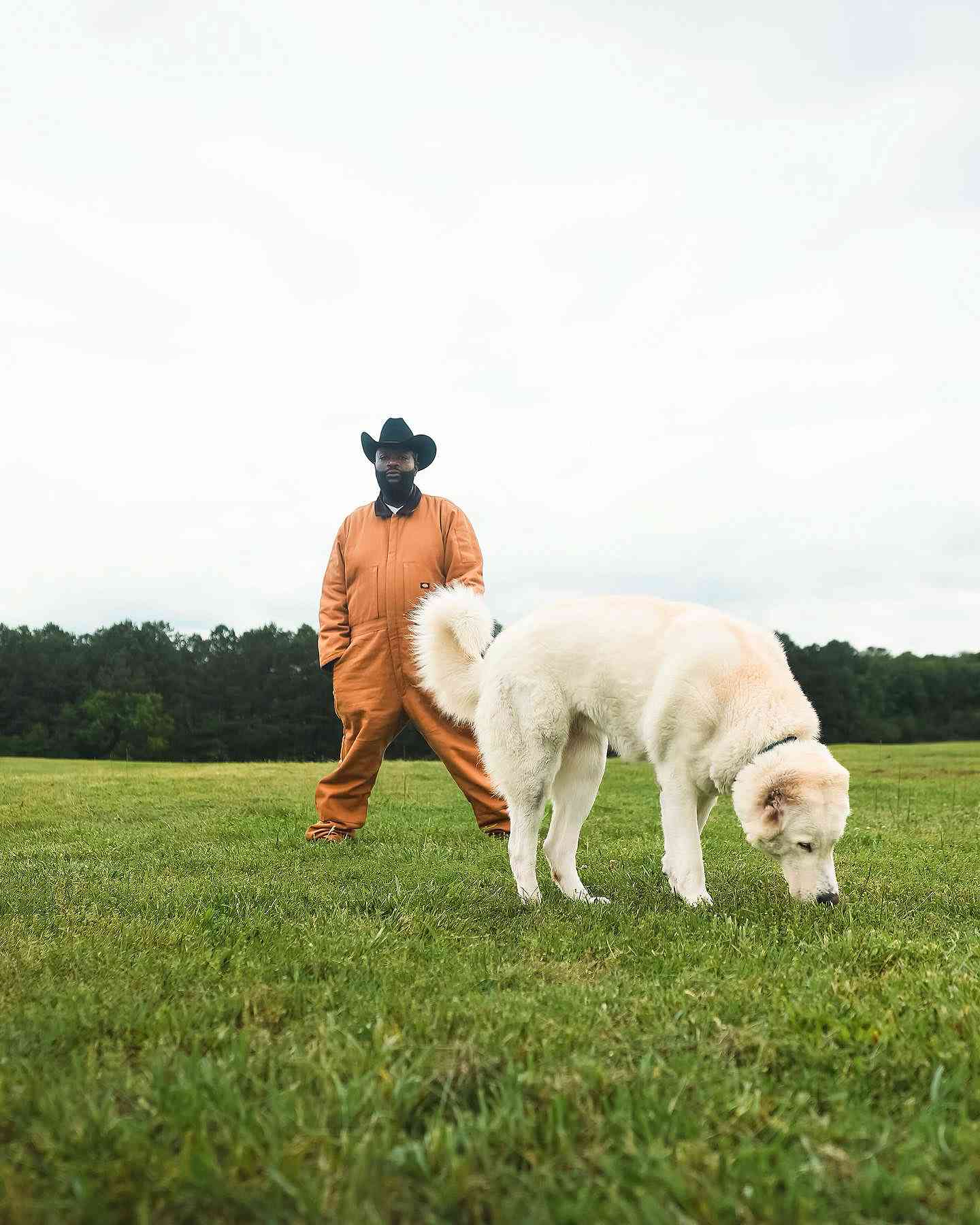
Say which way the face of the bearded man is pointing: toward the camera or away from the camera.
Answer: toward the camera

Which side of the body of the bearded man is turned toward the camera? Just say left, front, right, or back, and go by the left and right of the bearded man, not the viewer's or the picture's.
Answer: front

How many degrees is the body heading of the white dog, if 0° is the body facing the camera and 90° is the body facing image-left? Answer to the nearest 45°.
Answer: approximately 270°

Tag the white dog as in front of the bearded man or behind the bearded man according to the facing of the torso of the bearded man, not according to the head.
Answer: in front

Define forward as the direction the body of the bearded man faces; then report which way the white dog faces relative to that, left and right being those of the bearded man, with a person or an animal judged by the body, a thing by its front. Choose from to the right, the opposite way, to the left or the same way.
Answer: to the left

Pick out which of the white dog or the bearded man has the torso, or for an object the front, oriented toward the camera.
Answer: the bearded man

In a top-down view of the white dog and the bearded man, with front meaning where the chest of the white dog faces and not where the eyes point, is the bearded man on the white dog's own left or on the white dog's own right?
on the white dog's own left

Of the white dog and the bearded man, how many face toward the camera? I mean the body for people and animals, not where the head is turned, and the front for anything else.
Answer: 1
